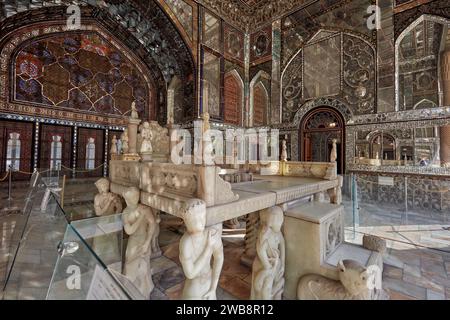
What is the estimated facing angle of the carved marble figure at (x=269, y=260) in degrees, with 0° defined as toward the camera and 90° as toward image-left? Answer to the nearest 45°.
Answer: approximately 315°

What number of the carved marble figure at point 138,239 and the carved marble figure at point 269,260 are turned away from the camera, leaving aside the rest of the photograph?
0

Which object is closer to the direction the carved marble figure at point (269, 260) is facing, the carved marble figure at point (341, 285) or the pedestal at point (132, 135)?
the carved marble figure

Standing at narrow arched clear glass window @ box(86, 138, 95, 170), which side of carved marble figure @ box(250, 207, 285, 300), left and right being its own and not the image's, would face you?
back

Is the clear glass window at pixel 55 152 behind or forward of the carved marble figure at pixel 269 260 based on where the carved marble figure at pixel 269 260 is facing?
behind

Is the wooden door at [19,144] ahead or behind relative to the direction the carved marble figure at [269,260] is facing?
behind

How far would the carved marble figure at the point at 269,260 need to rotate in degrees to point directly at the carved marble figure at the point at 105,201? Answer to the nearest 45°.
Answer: approximately 135° to its right

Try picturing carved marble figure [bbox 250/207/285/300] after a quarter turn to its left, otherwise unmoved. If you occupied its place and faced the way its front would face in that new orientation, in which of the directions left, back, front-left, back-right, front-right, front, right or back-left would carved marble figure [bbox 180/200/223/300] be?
back

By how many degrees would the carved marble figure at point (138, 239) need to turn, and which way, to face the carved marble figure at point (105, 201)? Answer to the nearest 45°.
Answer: approximately 90° to its right

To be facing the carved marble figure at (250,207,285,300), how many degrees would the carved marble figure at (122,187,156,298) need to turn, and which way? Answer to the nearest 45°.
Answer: approximately 90° to its left

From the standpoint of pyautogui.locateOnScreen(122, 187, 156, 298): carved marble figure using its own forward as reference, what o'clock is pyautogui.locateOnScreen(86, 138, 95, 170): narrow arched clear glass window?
The narrow arched clear glass window is roughly at 4 o'clock from the carved marble figure.

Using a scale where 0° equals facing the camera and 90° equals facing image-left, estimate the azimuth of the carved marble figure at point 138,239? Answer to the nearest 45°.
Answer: approximately 45°

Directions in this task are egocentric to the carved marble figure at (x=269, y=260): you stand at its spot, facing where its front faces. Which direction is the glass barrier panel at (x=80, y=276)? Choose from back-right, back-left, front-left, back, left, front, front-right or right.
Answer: right
